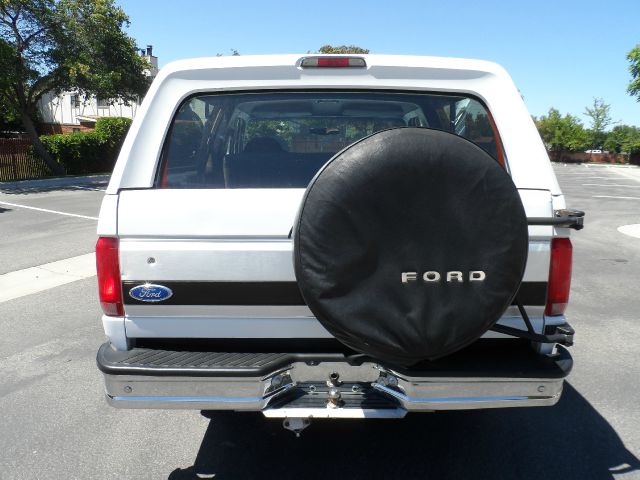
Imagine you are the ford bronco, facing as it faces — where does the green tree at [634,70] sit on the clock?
The green tree is roughly at 1 o'clock from the ford bronco.

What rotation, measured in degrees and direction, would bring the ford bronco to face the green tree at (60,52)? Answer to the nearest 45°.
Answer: approximately 45° to its left

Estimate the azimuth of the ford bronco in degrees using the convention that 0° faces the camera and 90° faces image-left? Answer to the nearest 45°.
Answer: approximately 180°

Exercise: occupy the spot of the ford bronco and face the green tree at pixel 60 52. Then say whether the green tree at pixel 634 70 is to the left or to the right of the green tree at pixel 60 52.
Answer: right

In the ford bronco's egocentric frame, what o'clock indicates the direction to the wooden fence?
The wooden fence is roughly at 11 o'clock from the ford bronco.
